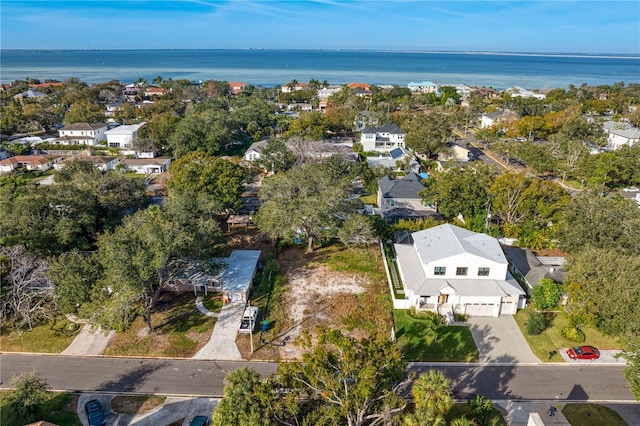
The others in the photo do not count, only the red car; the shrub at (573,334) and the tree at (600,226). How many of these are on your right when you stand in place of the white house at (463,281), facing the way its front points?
0

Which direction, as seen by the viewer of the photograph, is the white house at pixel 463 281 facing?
facing the viewer

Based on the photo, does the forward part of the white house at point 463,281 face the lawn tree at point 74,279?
no

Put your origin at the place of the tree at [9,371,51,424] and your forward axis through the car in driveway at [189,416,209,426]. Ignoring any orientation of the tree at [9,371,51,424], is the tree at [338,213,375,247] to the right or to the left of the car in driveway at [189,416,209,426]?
left

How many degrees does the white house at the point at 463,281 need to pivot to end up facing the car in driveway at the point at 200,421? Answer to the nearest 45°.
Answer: approximately 45° to its right

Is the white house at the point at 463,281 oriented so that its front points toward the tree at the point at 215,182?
no

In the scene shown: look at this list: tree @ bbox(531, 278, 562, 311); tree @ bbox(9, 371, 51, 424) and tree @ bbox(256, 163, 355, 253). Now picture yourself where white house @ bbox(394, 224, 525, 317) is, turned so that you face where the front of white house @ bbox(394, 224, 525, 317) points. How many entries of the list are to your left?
1

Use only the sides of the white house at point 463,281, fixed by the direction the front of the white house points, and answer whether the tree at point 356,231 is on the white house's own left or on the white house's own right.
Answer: on the white house's own right

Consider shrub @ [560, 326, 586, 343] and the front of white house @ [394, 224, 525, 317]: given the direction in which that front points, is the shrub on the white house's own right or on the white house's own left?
on the white house's own left

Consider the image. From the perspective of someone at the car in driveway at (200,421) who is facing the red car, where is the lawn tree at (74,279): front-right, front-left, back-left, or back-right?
back-left

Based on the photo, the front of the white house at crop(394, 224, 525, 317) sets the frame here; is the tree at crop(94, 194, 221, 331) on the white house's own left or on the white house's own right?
on the white house's own right

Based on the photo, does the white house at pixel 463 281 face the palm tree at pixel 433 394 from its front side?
yes

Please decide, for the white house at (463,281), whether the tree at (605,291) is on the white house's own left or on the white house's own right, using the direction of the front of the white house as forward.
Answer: on the white house's own left

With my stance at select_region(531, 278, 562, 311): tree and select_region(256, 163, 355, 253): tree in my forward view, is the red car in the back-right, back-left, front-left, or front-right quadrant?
back-left

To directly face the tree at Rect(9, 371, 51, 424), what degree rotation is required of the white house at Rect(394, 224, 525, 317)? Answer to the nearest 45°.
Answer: approximately 45° to its right

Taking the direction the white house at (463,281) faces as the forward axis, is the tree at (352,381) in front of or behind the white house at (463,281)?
in front

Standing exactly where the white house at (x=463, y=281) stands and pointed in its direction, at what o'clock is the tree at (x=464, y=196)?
The tree is roughly at 6 o'clock from the white house.

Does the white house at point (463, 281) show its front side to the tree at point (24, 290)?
no
